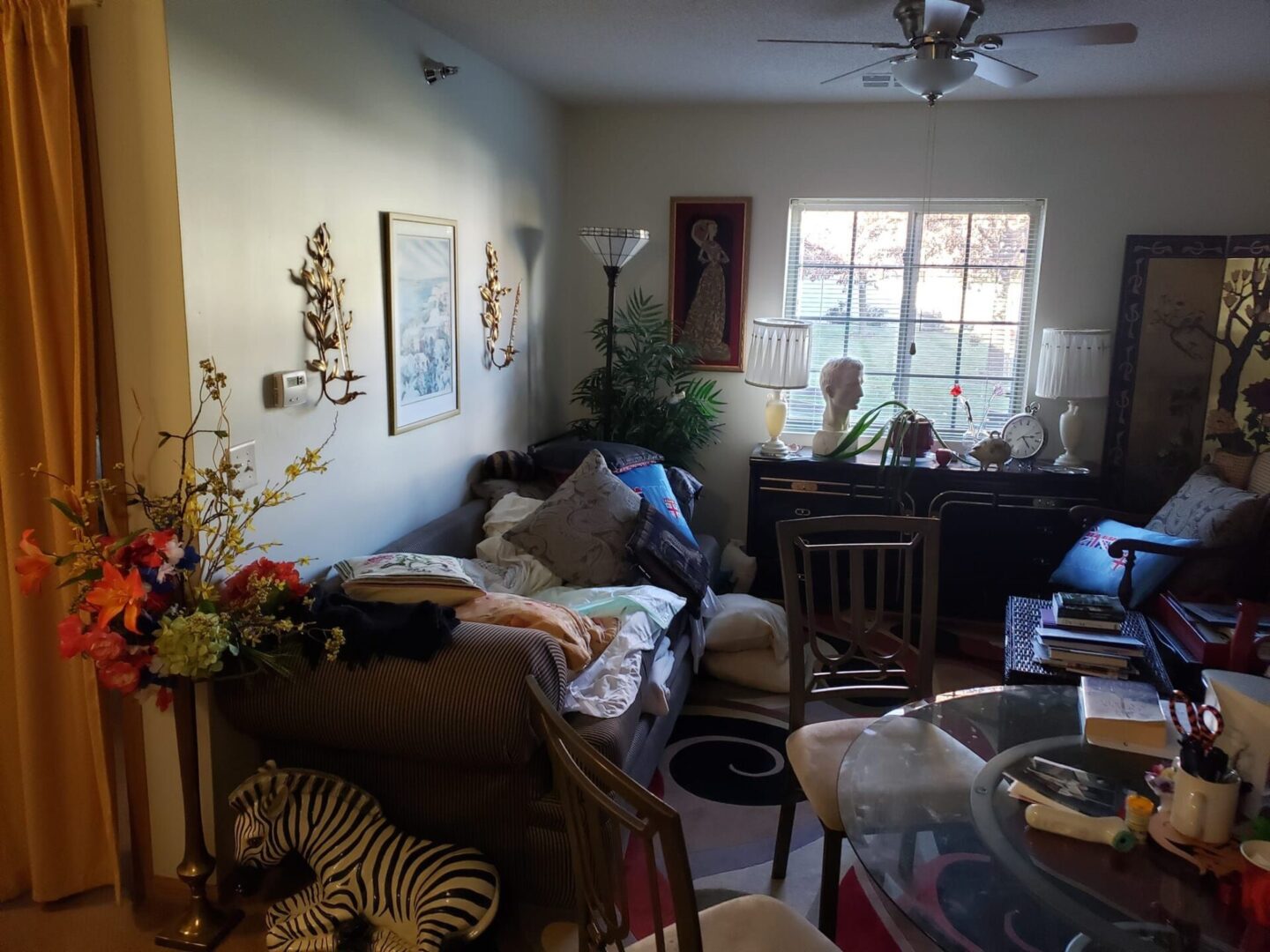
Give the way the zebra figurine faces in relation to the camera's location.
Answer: facing to the left of the viewer

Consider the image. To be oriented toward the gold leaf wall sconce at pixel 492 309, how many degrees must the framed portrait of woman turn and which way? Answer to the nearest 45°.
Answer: approximately 45° to its right

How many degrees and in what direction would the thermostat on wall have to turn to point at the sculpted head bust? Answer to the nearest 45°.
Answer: approximately 90° to its left

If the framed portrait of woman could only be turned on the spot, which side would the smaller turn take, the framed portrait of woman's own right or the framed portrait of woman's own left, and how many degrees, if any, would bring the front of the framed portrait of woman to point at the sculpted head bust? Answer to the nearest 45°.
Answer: approximately 45° to the framed portrait of woman's own left

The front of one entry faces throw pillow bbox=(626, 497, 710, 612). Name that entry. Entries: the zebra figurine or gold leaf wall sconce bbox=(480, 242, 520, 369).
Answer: the gold leaf wall sconce

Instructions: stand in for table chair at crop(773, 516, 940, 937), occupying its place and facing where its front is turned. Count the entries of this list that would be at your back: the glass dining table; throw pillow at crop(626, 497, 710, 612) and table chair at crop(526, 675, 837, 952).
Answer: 1

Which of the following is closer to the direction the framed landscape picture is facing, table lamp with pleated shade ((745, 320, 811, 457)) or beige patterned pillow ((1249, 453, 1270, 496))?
the beige patterned pillow

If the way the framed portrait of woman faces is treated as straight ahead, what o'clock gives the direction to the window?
The window is roughly at 9 o'clock from the framed portrait of woman.

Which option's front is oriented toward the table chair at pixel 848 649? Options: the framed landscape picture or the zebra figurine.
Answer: the framed landscape picture

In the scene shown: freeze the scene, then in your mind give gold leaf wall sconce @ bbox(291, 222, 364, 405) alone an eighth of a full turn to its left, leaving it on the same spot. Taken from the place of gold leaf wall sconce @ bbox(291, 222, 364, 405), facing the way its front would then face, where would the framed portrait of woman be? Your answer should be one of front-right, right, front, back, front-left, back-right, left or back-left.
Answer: front-left
